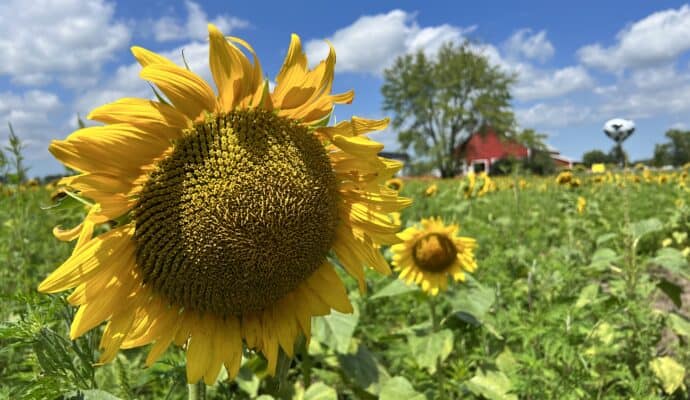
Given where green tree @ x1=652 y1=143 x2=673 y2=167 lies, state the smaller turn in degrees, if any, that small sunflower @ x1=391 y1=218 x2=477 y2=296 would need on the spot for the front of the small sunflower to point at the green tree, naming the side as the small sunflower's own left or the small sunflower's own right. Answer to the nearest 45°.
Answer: approximately 135° to the small sunflower's own left

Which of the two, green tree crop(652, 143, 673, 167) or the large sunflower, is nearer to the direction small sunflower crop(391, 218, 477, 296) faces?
the large sunflower

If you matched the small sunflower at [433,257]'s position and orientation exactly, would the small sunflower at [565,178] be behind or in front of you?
behind

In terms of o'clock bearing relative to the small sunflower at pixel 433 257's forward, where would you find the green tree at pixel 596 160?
The green tree is roughly at 7 o'clock from the small sunflower.

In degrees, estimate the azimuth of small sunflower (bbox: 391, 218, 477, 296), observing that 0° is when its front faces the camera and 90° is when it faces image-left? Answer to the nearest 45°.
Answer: approximately 0°

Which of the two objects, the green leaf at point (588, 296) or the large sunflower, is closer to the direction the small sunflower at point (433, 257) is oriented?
the large sunflower

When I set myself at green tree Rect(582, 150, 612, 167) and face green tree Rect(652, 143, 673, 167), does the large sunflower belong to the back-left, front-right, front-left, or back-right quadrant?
back-right
